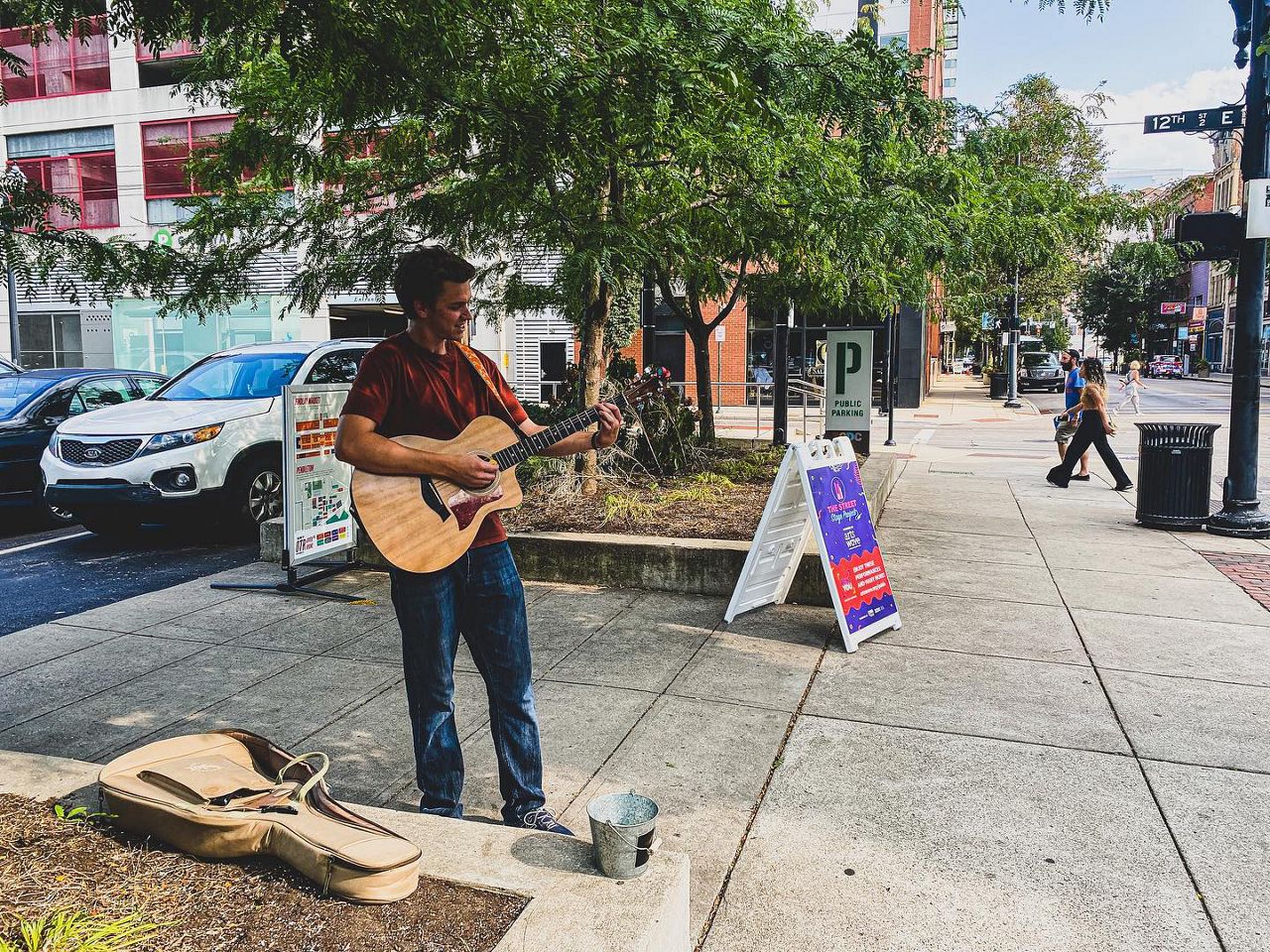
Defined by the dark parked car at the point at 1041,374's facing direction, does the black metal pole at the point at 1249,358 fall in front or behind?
in front

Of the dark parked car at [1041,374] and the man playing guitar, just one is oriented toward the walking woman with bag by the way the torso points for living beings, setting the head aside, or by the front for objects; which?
the dark parked car

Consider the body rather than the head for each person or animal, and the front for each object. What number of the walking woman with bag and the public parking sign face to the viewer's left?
1

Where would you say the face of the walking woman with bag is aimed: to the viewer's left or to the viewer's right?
to the viewer's left

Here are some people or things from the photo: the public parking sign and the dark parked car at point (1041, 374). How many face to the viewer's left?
0

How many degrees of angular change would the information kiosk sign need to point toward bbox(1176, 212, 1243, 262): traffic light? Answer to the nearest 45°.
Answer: approximately 45° to its left

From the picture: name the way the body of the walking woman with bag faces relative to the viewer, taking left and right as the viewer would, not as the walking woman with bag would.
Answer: facing to the left of the viewer

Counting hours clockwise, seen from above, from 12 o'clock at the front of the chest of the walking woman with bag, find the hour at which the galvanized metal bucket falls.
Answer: The galvanized metal bucket is roughly at 9 o'clock from the walking woman with bag.

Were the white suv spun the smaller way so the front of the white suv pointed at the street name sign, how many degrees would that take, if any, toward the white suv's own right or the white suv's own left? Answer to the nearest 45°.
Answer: approximately 135° to the white suv's own left

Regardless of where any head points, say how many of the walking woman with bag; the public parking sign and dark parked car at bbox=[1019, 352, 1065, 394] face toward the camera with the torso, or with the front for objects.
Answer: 2

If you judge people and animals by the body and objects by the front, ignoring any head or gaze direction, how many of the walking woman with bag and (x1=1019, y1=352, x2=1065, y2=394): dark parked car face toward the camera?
1
